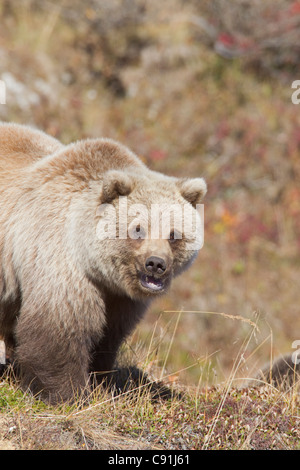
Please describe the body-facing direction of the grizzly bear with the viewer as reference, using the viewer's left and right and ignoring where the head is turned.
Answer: facing the viewer and to the right of the viewer
